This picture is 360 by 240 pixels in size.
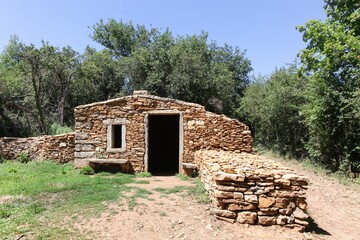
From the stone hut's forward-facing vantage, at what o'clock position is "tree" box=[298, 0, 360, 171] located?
The tree is roughly at 9 o'clock from the stone hut.

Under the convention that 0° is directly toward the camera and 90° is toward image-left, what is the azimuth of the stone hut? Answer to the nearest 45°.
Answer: approximately 0°

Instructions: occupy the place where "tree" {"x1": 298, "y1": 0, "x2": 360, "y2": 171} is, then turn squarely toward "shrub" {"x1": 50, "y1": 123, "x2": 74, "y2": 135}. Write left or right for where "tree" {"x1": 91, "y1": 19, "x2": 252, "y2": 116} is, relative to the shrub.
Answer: right

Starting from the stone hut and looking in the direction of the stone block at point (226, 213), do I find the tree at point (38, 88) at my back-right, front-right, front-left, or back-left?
back-right

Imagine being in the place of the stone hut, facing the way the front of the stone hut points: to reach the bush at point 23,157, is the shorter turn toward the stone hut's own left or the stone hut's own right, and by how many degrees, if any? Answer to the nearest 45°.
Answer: approximately 90° to the stone hut's own right

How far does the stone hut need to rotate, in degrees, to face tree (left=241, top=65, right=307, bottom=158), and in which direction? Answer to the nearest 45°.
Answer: approximately 135° to its left

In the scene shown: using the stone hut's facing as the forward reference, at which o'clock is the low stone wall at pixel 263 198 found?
The low stone wall is roughly at 11 o'clock from the stone hut.

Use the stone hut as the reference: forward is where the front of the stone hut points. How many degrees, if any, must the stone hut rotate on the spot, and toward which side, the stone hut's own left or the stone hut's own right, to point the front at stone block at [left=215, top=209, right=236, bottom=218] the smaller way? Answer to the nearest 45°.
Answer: approximately 45° to the stone hut's own left

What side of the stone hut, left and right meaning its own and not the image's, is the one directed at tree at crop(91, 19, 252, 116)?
back

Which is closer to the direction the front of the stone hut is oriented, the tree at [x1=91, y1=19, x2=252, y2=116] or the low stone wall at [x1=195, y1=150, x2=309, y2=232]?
the low stone wall

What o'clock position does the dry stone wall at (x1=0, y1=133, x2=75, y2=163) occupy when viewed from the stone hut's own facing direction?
The dry stone wall is roughly at 4 o'clock from the stone hut.

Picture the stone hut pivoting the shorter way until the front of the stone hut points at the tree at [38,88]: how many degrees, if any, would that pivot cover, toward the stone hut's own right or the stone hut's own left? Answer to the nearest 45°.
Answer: approximately 135° to the stone hut's own right
